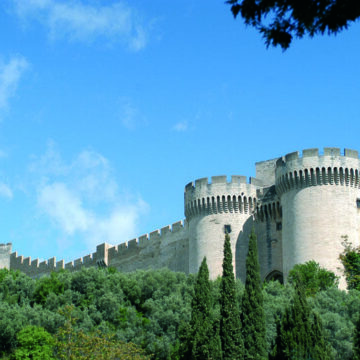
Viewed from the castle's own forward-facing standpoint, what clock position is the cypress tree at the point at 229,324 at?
The cypress tree is roughly at 11 o'clock from the castle.

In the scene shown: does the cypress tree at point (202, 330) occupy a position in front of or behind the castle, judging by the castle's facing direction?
in front

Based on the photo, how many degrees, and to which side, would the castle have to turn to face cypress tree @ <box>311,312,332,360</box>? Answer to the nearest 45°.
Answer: approximately 45° to its left

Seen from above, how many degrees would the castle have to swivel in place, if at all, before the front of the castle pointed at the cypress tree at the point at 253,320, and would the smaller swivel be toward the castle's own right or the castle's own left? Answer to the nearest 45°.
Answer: approximately 45° to the castle's own left

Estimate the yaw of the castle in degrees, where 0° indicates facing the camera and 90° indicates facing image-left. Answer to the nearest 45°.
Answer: approximately 45°
